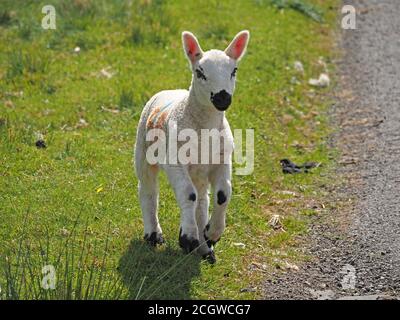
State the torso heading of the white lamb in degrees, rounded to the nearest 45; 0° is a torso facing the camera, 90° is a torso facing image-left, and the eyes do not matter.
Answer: approximately 315°
